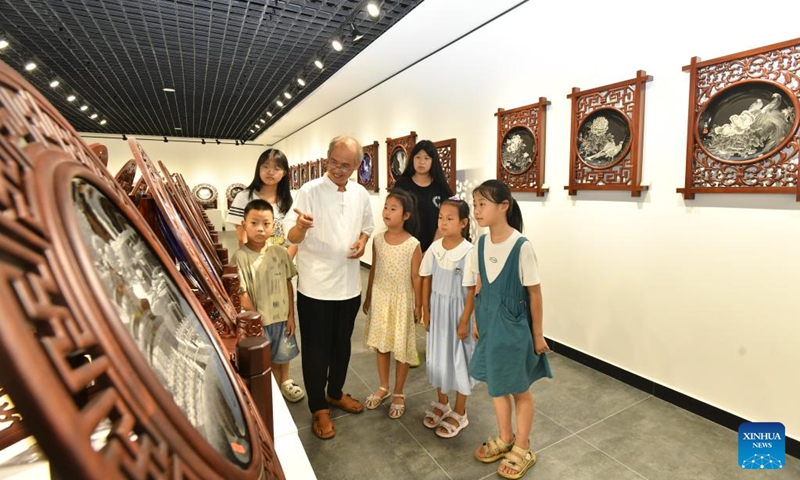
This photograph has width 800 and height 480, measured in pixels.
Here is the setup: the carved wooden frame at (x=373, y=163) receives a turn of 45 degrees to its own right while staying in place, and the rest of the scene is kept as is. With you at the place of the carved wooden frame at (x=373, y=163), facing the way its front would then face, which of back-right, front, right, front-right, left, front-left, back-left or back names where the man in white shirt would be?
left

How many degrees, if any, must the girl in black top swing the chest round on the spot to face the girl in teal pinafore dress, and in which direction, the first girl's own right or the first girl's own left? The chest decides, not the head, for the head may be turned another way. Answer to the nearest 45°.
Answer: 0° — they already face them

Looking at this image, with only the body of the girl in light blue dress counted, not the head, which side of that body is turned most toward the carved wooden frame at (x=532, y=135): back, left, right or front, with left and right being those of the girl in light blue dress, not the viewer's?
back

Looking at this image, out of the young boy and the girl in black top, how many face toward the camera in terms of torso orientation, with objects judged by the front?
2

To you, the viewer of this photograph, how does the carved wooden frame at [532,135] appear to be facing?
facing the viewer and to the left of the viewer

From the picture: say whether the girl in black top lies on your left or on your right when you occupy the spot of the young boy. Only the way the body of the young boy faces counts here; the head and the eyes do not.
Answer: on your left

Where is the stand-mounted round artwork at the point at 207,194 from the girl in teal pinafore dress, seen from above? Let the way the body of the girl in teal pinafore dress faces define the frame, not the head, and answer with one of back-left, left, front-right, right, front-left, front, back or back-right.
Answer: right

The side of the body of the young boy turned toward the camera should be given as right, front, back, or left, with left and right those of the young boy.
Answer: front

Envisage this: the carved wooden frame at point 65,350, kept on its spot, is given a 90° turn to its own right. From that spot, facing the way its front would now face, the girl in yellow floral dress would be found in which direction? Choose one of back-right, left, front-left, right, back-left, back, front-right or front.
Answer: back

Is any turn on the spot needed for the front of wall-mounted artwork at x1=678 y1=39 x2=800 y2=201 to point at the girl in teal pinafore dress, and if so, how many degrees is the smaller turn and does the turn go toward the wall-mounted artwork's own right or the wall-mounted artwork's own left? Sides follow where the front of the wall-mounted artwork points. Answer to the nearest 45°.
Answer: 0° — it already faces them
